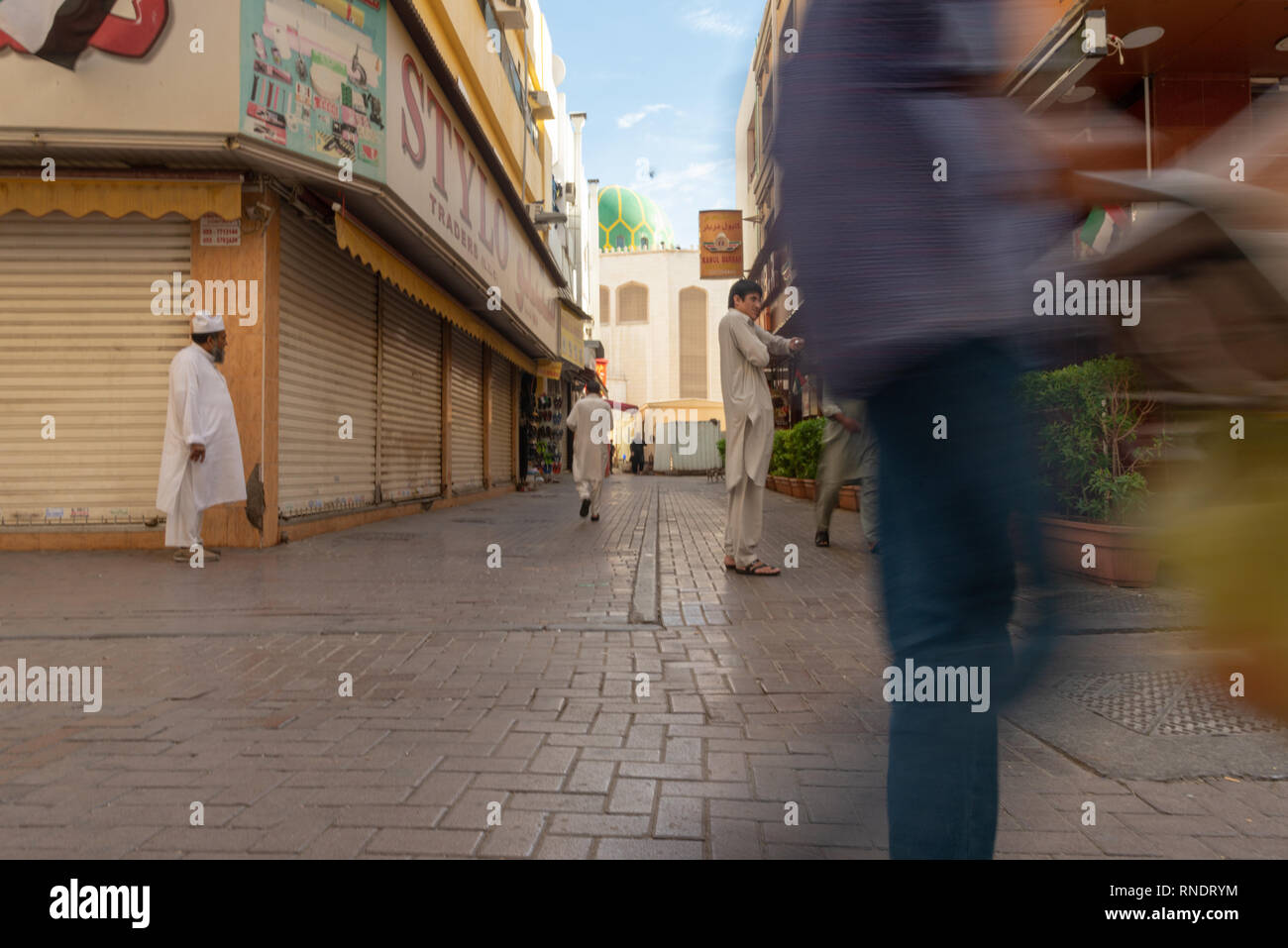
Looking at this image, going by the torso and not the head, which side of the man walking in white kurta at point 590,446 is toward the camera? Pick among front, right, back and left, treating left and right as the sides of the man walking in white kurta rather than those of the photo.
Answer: back

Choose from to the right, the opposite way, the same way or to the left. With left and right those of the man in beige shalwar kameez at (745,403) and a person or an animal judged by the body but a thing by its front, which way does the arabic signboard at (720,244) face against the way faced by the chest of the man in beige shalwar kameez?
to the right

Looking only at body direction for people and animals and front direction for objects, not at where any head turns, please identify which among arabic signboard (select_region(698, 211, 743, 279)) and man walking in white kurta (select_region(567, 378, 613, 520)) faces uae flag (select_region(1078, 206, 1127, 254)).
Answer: the arabic signboard

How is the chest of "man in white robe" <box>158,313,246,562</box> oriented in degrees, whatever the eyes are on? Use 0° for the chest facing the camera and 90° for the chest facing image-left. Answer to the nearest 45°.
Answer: approximately 270°

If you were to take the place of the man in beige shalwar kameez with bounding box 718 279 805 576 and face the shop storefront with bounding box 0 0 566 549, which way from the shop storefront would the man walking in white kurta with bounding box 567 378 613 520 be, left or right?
right

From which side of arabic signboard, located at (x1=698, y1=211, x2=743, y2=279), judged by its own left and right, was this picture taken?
front

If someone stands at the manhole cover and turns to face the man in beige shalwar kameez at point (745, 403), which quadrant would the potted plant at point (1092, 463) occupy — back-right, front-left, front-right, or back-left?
front-right

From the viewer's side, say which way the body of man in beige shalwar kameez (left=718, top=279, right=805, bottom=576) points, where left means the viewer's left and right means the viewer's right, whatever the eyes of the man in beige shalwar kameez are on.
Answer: facing to the right of the viewer

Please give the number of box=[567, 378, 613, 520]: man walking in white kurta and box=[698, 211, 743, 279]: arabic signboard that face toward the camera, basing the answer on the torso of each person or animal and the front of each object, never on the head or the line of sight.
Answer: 1

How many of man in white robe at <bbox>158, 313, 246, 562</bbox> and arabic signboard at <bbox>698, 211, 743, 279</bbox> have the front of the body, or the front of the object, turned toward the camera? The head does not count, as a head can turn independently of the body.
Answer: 1
